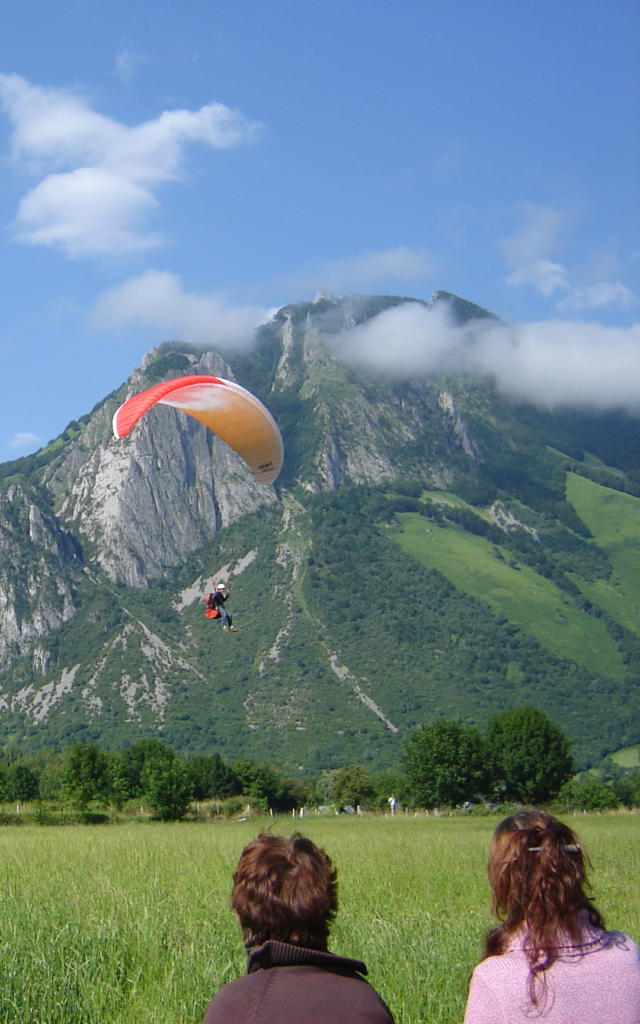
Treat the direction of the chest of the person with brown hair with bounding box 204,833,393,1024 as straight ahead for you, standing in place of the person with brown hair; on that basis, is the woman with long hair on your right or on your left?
on your right

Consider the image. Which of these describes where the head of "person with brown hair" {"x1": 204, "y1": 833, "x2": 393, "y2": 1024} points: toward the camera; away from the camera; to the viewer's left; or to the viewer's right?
away from the camera

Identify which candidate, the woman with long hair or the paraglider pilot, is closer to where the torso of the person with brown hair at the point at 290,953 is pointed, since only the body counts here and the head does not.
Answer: the paraglider pilot

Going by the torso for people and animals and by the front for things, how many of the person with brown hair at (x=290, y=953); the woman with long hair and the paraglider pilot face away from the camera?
2

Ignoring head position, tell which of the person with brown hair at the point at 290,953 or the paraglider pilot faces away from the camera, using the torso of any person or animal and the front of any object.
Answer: the person with brown hair

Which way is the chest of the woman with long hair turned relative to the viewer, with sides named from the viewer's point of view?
facing away from the viewer

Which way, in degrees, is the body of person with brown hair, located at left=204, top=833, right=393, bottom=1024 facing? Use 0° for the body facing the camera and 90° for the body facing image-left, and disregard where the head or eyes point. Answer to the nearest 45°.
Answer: approximately 180°

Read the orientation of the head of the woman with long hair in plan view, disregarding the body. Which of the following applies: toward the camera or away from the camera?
away from the camera

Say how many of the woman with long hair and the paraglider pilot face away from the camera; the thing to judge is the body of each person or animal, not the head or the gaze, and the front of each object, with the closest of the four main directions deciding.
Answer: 1

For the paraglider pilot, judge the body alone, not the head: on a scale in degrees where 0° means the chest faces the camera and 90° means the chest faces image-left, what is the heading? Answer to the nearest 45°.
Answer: approximately 315°

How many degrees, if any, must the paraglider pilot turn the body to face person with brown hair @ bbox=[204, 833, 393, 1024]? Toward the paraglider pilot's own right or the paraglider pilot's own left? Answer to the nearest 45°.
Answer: approximately 45° to the paraglider pilot's own right

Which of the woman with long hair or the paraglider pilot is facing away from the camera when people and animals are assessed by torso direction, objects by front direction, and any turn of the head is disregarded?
the woman with long hair
